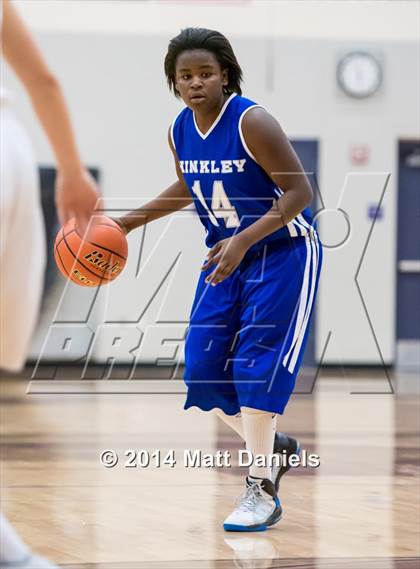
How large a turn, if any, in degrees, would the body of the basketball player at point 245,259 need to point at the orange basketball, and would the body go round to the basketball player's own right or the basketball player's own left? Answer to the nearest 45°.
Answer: approximately 45° to the basketball player's own right

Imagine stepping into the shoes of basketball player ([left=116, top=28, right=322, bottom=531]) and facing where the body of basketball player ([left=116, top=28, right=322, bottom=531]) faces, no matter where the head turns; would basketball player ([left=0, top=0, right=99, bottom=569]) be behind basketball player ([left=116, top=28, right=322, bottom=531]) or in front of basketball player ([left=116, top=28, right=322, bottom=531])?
in front

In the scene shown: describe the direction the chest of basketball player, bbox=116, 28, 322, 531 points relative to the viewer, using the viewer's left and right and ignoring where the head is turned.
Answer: facing the viewer and to the left of the viewer
